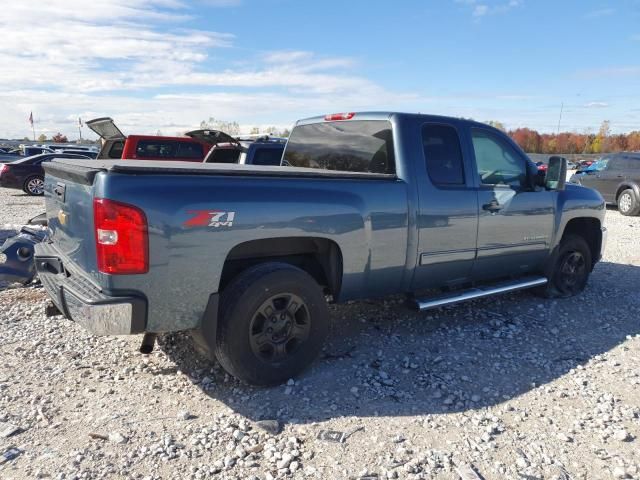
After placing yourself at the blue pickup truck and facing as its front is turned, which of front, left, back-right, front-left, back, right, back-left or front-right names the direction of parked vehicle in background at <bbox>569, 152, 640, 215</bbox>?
front

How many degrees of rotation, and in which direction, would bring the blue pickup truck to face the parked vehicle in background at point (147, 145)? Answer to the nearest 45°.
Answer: approximately 90° to its left

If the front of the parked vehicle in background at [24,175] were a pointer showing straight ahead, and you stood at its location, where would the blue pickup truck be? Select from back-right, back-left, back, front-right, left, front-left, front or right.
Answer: right

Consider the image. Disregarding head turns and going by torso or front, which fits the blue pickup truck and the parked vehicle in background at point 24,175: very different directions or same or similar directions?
same or similar directions

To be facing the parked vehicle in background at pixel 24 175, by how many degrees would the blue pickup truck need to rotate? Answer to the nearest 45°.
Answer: approximately 90° to its left

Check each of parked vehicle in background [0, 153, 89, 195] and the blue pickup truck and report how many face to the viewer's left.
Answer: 0

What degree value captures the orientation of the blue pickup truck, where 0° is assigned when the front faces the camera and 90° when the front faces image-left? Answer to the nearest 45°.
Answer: approximately 225°

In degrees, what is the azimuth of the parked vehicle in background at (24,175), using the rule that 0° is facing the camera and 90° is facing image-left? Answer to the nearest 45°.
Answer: approximately 270°

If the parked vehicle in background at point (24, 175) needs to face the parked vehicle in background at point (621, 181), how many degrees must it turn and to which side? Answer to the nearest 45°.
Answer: approximately 45° to its right

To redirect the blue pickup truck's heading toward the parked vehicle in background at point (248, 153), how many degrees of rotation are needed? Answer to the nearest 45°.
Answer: approximately 45° to its left

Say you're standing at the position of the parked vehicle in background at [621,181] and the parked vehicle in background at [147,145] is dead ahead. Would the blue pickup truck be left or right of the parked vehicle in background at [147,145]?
left
